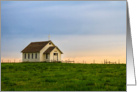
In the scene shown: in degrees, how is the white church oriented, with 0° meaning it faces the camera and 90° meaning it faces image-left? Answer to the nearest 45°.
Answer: approximately 315°
